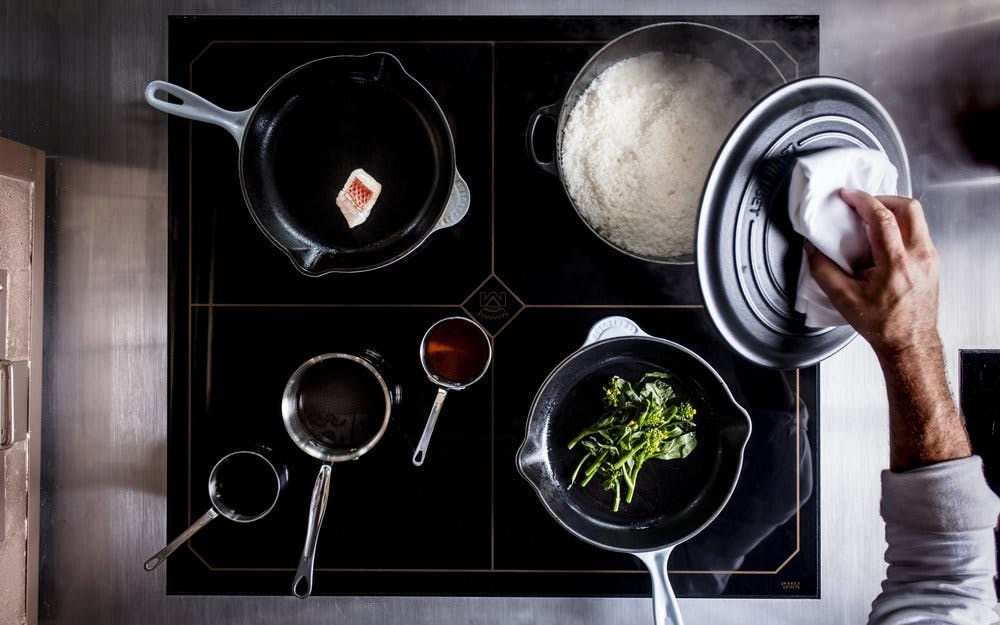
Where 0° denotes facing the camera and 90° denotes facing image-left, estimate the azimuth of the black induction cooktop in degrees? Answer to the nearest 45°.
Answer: approximately 0°
